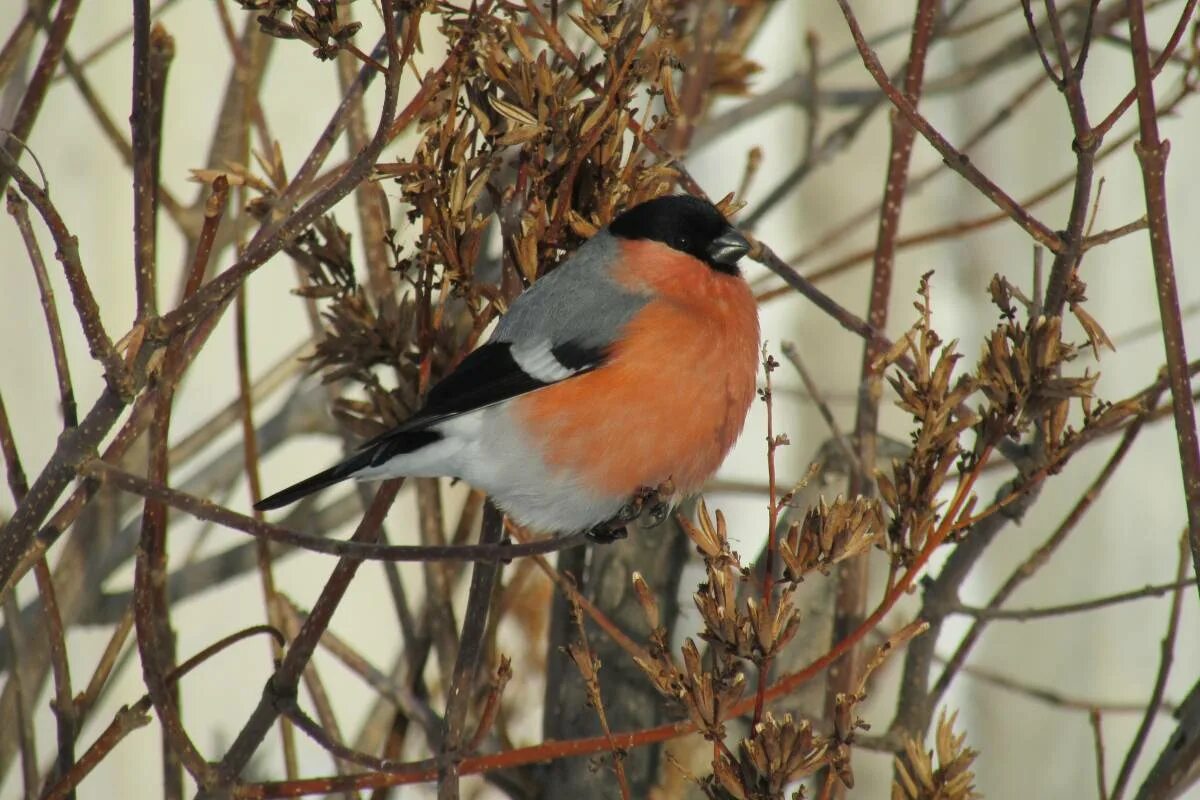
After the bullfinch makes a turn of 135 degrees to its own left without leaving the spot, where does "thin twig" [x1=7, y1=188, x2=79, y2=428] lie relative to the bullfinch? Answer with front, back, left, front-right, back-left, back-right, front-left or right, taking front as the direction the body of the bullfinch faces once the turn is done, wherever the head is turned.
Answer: left

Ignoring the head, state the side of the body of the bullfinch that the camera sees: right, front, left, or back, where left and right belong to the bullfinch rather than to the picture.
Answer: right
